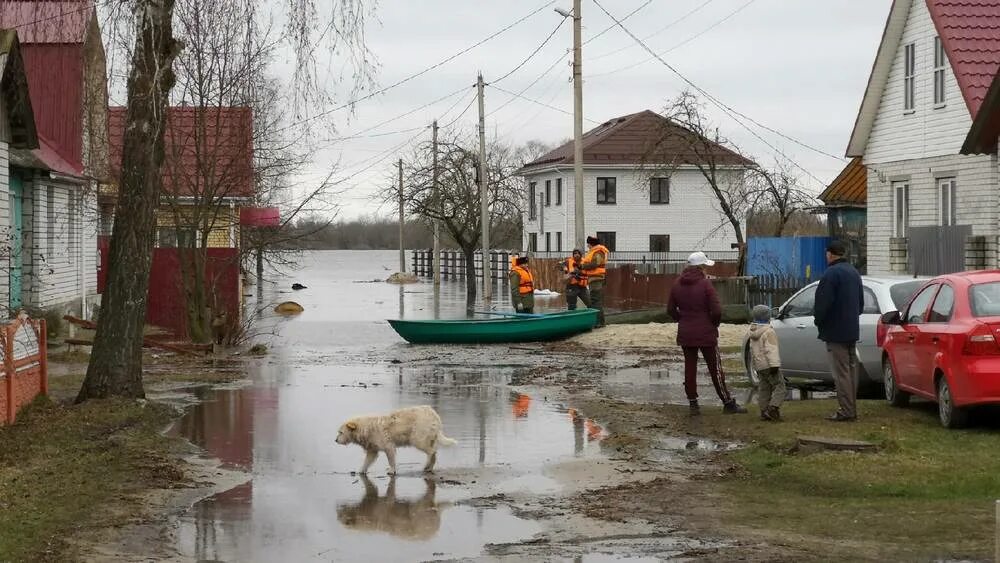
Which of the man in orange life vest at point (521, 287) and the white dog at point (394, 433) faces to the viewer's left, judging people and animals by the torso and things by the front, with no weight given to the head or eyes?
the white dog

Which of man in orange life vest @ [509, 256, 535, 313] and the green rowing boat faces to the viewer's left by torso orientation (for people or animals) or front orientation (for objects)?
the green rowing boat

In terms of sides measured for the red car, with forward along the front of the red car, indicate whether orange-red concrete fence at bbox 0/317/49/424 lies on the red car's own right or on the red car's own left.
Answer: on the red car's own left

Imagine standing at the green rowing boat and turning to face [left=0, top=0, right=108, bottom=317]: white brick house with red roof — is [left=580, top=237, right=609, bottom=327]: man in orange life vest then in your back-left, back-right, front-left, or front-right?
back-right

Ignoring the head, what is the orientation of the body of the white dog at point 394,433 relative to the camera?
to the viewer's left

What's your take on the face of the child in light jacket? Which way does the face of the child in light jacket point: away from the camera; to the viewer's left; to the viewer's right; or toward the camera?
away from the camera

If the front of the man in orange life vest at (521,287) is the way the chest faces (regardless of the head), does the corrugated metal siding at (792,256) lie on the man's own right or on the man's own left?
on the man's own left
